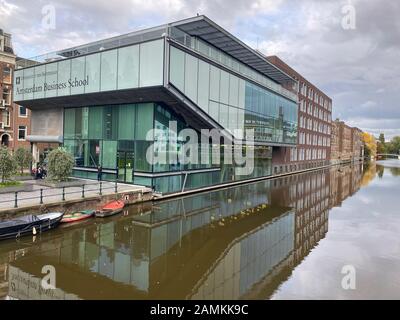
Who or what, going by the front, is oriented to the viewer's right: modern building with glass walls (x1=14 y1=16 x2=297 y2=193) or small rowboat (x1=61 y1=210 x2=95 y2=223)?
the small rowboat

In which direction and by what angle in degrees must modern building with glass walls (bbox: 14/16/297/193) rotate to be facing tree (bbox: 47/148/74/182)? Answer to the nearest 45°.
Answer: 0° — it already faces it

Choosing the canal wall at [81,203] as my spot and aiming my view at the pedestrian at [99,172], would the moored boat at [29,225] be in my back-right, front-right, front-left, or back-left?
back-left

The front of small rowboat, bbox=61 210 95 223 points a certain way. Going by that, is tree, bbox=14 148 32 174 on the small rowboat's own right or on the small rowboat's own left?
on the small rowboat's own left

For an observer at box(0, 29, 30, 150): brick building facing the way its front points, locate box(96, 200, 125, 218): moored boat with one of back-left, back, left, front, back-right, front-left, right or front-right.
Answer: front-right

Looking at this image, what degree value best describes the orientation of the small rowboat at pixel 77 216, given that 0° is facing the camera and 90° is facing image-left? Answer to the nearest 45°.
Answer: approximately 270°

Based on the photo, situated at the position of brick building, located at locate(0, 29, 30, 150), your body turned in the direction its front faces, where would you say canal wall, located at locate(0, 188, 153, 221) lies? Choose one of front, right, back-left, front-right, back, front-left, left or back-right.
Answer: front-right

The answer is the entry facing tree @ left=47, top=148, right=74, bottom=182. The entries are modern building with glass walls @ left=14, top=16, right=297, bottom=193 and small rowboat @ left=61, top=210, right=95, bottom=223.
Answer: the modern building with glass walls

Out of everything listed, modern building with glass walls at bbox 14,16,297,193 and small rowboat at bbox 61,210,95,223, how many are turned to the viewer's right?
1

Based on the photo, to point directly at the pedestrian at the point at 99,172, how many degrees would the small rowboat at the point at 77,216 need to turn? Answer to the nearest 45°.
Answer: approximately 90° to its left

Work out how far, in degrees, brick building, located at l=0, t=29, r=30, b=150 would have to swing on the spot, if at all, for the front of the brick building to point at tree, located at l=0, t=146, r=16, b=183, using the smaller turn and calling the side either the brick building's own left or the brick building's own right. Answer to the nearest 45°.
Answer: approximately 45° to the brick building's own right
